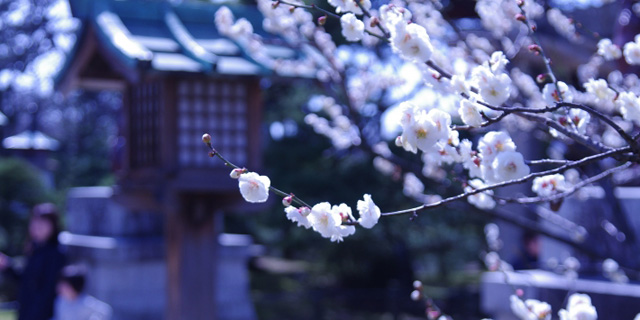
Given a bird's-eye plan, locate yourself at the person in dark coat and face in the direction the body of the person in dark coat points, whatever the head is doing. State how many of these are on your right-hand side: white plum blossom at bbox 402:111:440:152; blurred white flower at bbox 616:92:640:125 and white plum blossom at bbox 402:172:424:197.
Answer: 0

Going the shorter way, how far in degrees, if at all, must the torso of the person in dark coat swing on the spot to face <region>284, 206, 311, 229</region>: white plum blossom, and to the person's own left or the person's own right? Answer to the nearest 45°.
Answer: approximately 45° to the person's own left

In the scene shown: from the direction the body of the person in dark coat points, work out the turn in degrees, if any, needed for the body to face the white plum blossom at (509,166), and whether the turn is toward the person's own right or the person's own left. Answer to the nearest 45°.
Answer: approximately 45° to the person's own left

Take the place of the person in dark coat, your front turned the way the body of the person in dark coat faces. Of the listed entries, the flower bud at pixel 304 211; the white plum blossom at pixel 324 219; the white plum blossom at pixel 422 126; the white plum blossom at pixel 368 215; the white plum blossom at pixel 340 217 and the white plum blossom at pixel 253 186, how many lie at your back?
0

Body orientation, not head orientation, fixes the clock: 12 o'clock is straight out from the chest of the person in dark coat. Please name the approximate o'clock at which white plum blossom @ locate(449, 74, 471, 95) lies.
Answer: The white plum blossom is roughly at 10 o'clock from the person in dark coat.

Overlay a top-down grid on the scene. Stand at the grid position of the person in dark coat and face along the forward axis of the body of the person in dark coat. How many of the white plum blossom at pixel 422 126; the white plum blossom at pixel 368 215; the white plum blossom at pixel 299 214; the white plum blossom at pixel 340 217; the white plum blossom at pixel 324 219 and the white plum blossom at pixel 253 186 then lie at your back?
0

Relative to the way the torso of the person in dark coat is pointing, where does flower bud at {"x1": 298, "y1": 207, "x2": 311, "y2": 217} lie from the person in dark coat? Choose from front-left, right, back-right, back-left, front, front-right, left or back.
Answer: front-left

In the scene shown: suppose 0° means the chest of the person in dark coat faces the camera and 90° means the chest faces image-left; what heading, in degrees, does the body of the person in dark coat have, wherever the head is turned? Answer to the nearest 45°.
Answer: approximately 45°

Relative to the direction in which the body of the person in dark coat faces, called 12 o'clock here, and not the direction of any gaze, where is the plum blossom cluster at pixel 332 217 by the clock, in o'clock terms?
The plum blossom cluster is roughly at 10 o'clock from the person in dark coat.

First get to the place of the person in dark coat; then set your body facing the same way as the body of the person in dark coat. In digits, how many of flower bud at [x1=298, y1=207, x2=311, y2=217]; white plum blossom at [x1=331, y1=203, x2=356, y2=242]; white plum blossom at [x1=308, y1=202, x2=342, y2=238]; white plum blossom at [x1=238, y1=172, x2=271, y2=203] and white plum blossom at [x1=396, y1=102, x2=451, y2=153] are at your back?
0
